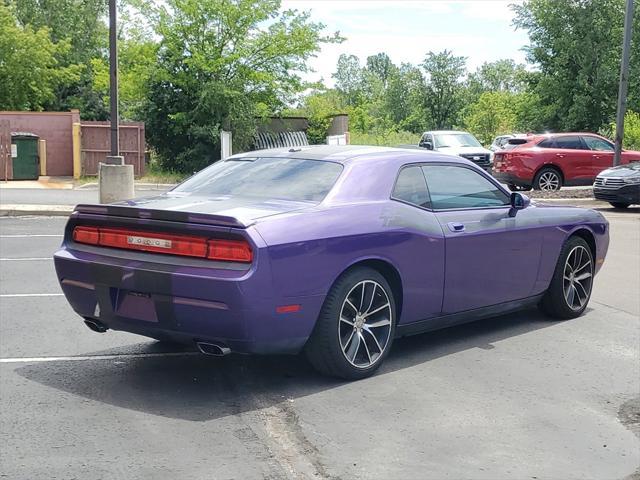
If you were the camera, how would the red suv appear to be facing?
facing away from the viewer and to the right of the viewer

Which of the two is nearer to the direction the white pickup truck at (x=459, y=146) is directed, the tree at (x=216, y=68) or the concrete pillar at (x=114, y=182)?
the concrete pillar

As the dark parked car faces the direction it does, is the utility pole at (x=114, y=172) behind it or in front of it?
in front

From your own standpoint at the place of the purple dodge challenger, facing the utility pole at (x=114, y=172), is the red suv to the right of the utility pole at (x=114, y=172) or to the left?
right

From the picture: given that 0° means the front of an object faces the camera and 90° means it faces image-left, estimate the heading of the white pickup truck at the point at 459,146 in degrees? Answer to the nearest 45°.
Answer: approximately 315°

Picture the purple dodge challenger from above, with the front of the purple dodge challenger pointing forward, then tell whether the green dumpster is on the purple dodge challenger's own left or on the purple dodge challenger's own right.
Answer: on the purple dodge challenger's own left

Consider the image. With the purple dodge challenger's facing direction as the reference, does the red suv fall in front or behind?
in front

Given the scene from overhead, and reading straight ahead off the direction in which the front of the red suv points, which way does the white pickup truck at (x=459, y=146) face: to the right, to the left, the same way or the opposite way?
to the right
